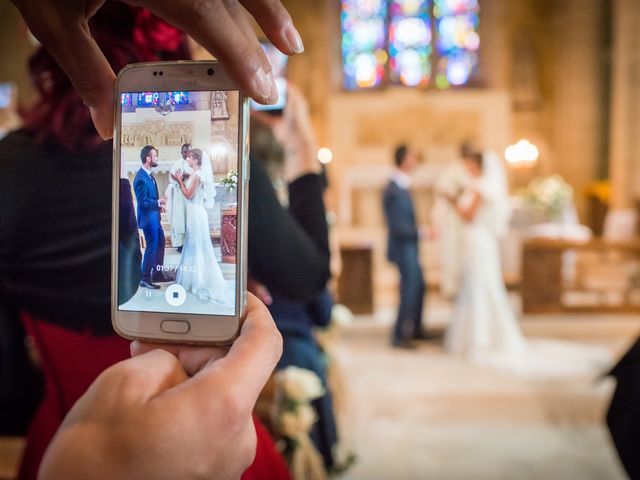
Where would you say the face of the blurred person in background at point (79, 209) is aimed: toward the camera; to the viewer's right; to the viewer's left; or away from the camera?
away from the camera

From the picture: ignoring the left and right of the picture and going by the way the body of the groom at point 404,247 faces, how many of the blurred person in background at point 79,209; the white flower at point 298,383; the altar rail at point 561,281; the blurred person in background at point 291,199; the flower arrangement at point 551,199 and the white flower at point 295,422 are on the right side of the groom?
4

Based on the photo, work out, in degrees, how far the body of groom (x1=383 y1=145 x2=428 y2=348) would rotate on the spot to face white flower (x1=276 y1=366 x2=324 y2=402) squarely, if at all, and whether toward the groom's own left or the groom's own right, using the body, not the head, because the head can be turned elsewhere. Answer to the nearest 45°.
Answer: approximately 90° to the groom's own right

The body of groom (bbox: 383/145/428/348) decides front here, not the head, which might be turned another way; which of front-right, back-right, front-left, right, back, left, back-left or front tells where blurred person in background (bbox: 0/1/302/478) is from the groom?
right

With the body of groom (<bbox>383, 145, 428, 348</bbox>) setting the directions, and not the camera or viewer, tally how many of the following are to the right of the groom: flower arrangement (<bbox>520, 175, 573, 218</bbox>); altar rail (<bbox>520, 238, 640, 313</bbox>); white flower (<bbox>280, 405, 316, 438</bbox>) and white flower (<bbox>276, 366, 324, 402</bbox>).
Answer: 2

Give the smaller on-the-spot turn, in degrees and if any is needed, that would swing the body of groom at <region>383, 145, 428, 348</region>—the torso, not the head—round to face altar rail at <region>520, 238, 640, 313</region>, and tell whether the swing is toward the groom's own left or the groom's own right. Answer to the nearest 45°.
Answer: approximately 45° to the groom's own left

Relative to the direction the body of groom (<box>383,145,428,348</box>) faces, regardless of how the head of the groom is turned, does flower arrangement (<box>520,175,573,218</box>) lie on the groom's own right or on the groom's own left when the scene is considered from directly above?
on the groom's own left

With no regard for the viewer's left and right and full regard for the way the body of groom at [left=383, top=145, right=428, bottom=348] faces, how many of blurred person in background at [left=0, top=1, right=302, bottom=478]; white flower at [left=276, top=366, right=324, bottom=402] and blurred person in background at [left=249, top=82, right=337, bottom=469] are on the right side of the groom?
3

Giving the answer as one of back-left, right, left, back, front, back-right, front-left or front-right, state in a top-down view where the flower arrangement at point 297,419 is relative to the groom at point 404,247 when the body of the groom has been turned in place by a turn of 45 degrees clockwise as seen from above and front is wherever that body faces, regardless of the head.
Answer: front-right

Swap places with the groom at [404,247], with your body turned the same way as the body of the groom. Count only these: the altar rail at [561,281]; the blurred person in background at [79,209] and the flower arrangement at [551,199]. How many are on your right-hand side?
1

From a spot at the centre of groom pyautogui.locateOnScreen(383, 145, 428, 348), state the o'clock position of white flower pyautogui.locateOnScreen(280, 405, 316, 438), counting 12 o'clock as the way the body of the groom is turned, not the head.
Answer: The white flower is roughly at 3 o'clock from the groom.

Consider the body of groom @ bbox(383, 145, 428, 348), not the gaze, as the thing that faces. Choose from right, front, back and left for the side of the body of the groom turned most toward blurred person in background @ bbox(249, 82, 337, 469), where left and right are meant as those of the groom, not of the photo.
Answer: right

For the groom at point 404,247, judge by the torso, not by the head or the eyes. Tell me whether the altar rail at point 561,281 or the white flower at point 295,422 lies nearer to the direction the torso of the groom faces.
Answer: the altar rail

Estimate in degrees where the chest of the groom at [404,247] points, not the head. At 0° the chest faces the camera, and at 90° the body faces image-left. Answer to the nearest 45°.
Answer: approximately 270°
